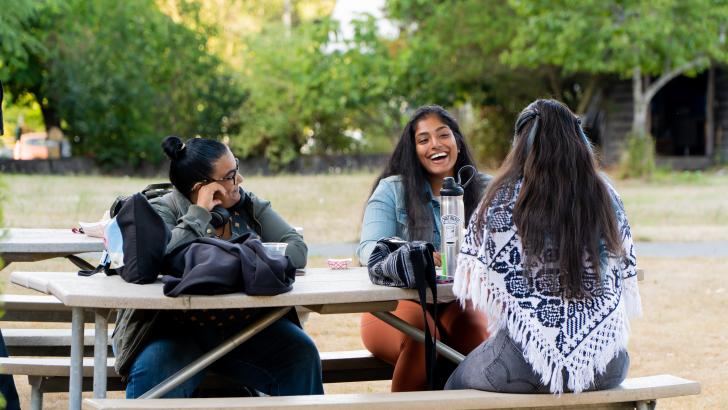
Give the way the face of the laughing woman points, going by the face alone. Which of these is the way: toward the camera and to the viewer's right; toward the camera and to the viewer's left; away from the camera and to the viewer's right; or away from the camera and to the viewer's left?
toward the camera and to the viewer's right

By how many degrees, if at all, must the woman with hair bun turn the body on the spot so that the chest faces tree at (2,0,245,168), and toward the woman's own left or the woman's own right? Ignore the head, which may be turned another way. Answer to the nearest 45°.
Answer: approximately 135° to the woman's own left

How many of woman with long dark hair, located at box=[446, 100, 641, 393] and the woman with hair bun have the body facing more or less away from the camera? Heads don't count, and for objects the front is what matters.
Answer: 1

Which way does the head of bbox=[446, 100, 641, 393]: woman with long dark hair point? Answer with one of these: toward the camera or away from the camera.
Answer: away from the camera

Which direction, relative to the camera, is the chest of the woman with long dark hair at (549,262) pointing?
away from the camera

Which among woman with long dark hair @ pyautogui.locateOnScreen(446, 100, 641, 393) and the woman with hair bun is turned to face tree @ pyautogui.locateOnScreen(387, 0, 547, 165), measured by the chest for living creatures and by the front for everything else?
the woman with long dark hair

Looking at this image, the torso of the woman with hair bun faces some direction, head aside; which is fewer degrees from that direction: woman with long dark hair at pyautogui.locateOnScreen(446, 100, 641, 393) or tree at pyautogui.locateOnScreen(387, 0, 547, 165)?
the woman with long dark hair

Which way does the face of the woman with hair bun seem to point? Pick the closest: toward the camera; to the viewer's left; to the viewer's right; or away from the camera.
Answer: to the viewer's right

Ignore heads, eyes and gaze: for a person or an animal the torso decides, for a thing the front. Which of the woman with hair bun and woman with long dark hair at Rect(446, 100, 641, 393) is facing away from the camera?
the woman with long dark hair

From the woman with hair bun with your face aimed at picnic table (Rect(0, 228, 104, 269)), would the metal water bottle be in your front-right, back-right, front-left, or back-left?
back-right

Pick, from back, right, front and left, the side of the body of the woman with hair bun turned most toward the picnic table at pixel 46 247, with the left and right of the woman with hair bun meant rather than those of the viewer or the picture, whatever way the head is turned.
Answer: back

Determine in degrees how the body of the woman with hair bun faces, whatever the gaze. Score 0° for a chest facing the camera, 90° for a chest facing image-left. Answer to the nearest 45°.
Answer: approximately 315°
